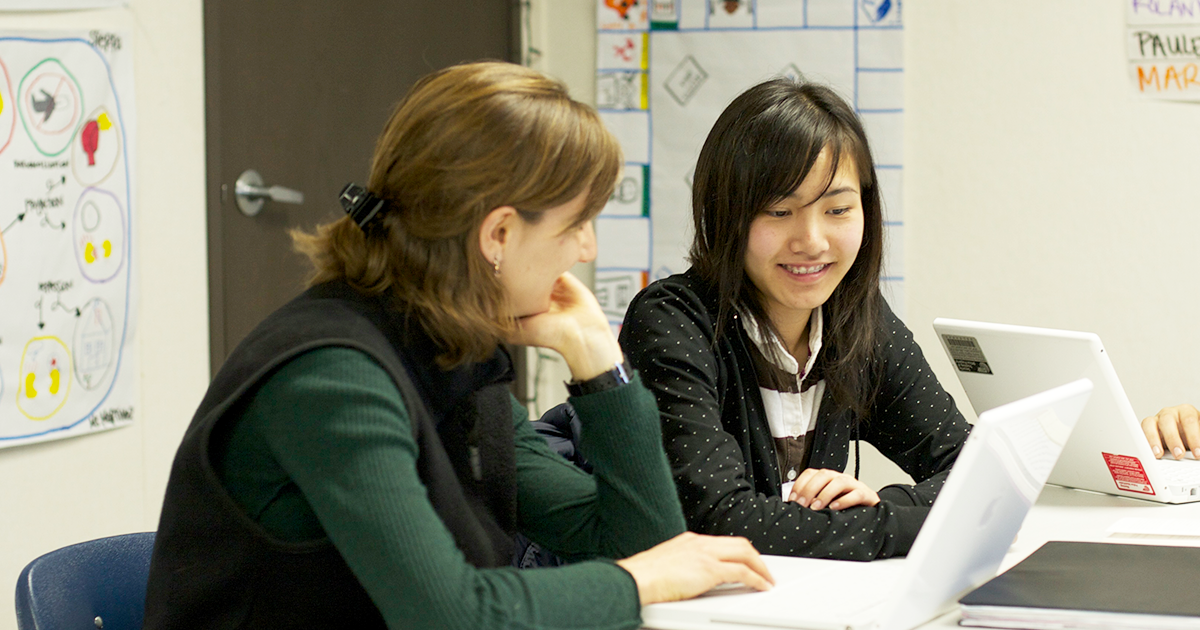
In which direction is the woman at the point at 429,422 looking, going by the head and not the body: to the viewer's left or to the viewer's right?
to the viewer's right

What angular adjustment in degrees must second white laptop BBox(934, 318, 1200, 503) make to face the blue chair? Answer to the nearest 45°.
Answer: approximately 180°

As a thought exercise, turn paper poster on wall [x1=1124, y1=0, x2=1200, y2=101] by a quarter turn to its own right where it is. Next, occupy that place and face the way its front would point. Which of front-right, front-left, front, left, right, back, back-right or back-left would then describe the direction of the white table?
left

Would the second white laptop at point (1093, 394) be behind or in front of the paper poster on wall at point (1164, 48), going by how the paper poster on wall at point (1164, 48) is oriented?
in front

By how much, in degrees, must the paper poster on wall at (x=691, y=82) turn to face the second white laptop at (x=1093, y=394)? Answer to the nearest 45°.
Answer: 0° — it already faces it

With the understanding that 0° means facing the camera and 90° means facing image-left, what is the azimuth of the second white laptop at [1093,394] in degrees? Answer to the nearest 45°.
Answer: approximately 225°

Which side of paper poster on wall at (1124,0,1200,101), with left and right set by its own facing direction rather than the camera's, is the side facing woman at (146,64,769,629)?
front

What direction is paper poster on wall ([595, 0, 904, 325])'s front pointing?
toward the camera

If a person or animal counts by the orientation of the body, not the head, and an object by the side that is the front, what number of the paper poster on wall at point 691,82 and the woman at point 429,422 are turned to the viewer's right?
1

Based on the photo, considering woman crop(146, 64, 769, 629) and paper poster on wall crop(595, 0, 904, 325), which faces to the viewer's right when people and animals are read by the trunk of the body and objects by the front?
the woman

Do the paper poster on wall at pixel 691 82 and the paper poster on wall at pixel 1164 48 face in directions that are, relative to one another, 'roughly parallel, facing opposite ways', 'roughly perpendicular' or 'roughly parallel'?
roughly parallel

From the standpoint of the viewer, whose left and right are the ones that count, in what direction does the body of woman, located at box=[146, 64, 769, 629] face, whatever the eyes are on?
facing to the right of the viewer

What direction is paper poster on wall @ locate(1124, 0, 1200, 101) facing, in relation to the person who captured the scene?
facing the viewer
